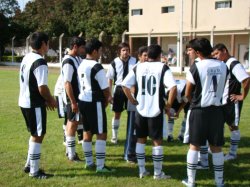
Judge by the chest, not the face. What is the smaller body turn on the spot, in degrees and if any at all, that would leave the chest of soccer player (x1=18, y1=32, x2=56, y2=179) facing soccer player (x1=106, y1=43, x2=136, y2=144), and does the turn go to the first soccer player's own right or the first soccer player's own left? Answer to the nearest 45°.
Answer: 0° — they already face them

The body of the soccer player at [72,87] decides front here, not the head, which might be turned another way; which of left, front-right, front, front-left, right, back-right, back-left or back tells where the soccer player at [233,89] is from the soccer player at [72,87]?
front

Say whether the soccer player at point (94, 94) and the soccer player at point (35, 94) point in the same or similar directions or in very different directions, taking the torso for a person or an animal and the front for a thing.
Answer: same or similar directions

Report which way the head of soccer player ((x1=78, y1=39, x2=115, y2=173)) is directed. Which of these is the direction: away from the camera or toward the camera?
away from the camera

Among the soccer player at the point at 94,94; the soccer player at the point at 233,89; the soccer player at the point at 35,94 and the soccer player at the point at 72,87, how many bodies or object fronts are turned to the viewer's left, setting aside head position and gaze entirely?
1

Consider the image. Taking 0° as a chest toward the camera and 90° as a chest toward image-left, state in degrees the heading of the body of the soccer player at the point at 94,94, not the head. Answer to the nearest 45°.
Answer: approximately 225°

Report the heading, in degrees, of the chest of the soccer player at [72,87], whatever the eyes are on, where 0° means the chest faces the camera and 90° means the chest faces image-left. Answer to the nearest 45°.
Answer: approximately 270°

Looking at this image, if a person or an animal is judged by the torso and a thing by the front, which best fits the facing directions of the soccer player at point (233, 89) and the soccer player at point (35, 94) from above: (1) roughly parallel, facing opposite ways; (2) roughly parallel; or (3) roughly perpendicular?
roughly parallel, facing opposite ways

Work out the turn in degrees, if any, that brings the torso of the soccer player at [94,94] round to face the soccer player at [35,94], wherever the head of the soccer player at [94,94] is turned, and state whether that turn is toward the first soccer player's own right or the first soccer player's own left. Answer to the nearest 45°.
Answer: approximately 135° to the first soccer player's own left

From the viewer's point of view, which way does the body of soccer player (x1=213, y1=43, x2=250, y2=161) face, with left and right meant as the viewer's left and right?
facing to the left of the viewer

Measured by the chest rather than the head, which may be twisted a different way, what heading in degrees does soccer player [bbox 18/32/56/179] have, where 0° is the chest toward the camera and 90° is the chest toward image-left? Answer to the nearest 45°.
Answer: approximately 225°

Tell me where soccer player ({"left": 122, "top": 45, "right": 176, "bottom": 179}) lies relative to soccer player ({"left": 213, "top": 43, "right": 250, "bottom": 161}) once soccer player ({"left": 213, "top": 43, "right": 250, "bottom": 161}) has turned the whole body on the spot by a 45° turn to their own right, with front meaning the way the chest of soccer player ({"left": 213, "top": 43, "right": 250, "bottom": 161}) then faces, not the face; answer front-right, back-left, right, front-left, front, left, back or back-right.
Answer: left

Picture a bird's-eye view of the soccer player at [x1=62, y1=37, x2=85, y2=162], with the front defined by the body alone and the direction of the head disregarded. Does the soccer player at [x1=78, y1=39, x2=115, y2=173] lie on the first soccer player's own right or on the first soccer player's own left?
on the first soccer player's own right

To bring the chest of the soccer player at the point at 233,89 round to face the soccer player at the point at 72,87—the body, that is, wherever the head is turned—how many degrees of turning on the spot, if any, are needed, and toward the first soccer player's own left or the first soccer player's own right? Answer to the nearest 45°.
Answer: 0° — they already face them

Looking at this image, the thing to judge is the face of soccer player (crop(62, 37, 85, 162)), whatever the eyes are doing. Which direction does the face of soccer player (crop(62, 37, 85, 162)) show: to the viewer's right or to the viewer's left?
to the viewer's right
